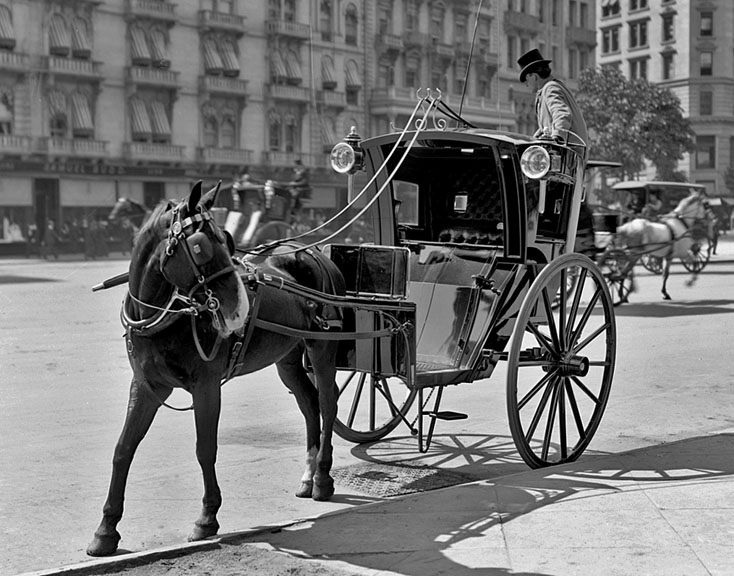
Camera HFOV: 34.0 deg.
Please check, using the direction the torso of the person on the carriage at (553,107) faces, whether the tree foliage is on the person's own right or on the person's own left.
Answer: on the person's own right

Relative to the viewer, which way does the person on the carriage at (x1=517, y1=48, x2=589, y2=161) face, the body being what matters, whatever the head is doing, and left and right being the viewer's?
facing to the left of the viewer

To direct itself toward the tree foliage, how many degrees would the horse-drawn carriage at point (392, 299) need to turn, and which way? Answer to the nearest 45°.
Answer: approximately 135° to its right

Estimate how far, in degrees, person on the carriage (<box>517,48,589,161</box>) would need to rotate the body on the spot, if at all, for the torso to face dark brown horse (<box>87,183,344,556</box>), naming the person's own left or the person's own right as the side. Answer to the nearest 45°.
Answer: approximately 45° to the person's own left

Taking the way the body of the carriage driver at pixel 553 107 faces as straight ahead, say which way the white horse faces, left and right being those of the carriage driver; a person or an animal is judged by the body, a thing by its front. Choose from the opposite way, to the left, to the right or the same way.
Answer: the opposite way

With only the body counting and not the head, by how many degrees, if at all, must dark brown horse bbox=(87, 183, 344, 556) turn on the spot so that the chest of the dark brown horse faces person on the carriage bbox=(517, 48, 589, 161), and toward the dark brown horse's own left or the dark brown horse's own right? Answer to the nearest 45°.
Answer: approximately 180°

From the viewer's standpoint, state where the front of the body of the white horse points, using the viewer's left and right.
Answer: facing to the right of the viewer

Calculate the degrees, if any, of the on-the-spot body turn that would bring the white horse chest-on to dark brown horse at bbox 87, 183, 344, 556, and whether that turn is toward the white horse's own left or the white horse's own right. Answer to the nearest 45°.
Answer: approximately 90° to the white horse's own right

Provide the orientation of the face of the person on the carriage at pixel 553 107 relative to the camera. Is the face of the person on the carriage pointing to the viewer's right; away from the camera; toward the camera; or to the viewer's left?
to the viewer's left

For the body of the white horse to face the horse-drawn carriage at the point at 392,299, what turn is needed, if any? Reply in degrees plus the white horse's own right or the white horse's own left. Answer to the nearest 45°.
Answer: approximately 90° to the white horse's own right
